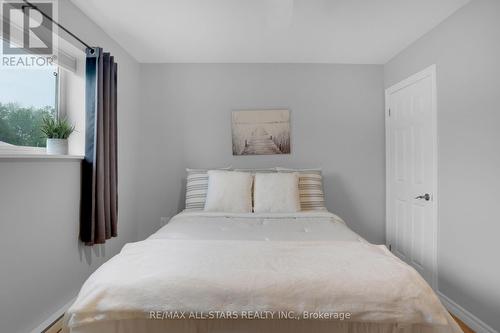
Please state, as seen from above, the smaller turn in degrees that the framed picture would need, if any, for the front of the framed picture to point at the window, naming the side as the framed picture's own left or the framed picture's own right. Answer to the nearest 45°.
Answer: approximately 45° to the framed picture's own right

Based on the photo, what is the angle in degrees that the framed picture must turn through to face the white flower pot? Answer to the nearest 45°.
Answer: approximately 45° to its right

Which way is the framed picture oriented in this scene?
toward the camera

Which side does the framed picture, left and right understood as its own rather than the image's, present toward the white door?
left

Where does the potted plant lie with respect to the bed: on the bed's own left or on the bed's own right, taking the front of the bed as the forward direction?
on the bed's own right

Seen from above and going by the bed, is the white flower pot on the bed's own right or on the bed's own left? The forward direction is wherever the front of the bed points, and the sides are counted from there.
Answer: on the bed's own right

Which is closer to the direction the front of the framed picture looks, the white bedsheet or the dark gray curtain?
the white bedsheet

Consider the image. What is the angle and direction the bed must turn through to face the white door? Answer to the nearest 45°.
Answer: approximately 135° to its left

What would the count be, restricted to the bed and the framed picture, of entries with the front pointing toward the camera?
2

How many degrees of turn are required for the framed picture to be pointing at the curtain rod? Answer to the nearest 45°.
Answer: approximately 45° to its right

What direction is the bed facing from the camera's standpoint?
toward the camera
